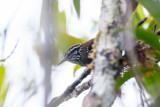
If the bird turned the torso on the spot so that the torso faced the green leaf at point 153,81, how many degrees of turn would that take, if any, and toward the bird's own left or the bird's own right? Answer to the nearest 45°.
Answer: approximately 180°

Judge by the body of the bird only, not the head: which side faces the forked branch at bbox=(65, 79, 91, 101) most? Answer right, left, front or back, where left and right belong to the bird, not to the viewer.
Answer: left

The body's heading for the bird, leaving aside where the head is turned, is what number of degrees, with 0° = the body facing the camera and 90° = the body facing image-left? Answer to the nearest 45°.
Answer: approximately 90°
